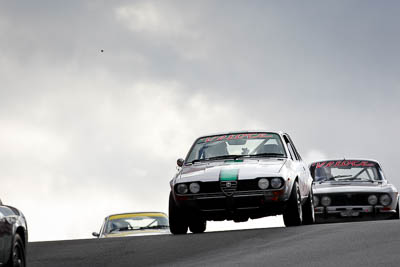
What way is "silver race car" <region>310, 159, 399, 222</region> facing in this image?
toward the camera

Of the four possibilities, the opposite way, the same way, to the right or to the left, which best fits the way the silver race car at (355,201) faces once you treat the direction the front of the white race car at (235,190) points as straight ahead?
the same way

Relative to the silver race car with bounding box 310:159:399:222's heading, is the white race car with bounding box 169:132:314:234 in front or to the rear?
in front

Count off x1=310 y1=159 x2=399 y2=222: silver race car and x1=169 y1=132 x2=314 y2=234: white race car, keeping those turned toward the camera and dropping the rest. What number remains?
2

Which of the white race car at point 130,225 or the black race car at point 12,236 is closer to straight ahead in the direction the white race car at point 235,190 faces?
the black race car

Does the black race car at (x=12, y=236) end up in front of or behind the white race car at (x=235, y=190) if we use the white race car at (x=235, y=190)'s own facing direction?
in front

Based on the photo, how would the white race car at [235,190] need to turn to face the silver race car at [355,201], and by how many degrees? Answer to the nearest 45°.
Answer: approximately 135° to its left

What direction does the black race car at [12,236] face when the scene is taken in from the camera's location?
facing the viewer and to the left of the viewer

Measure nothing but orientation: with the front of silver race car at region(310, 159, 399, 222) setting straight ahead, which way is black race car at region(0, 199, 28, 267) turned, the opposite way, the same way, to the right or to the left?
the same way

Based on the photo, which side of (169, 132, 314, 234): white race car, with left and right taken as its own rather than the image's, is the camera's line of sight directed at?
front

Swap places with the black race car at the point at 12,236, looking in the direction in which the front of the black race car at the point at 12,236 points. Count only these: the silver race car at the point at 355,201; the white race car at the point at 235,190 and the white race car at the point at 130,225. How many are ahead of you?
0
